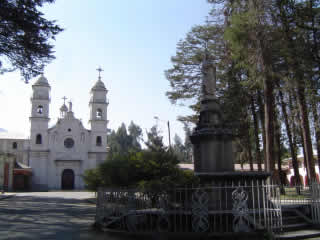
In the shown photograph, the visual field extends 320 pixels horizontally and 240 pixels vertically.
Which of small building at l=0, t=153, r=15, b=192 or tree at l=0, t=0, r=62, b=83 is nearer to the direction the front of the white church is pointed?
the tree

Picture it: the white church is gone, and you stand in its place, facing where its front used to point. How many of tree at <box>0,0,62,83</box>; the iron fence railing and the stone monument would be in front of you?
3

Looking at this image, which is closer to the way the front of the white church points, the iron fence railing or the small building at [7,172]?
the iron fence railing

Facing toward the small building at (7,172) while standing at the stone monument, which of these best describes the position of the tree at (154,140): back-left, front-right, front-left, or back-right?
front-right

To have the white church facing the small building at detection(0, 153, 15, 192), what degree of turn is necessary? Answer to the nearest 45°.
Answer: approximately 90° to its right

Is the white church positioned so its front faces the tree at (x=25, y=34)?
yes

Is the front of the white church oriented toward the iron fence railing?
yes

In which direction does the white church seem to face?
toward the camera

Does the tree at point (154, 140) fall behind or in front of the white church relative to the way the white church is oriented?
in front

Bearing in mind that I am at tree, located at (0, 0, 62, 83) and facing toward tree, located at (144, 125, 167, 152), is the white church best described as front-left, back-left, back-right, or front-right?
front-left

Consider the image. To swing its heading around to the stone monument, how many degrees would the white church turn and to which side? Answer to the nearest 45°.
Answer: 0° — it already faces it
